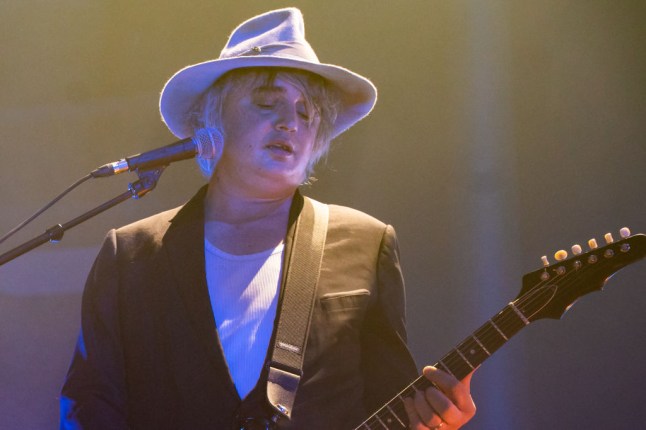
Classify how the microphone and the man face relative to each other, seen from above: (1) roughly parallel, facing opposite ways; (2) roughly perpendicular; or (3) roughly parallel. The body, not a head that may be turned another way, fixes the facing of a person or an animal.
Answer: roughly perpendicular

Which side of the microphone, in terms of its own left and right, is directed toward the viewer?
right

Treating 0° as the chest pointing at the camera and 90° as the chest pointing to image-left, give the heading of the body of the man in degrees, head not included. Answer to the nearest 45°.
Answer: approximately 0°
